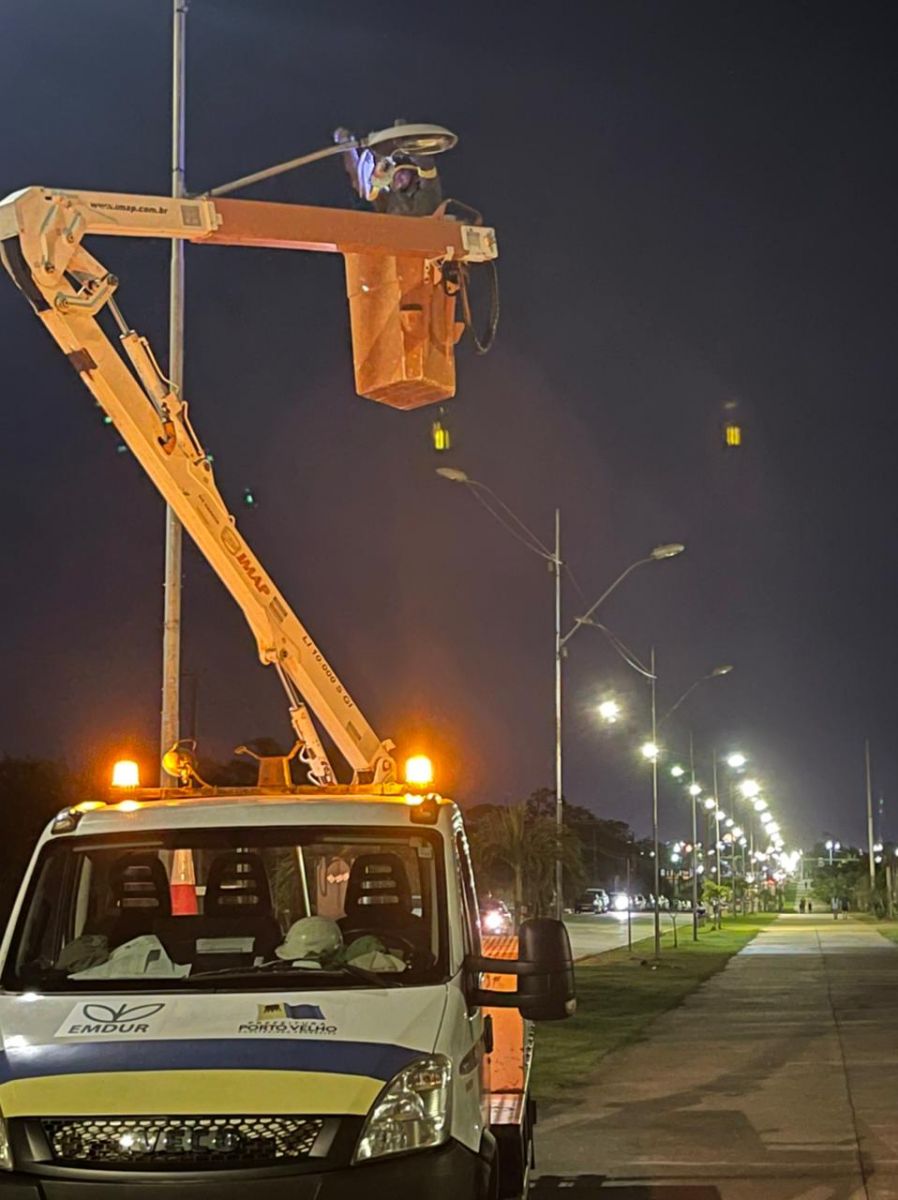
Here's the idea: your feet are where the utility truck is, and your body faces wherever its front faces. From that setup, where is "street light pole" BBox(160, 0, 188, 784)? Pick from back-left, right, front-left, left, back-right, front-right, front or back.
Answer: back

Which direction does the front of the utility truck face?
toward the camera
